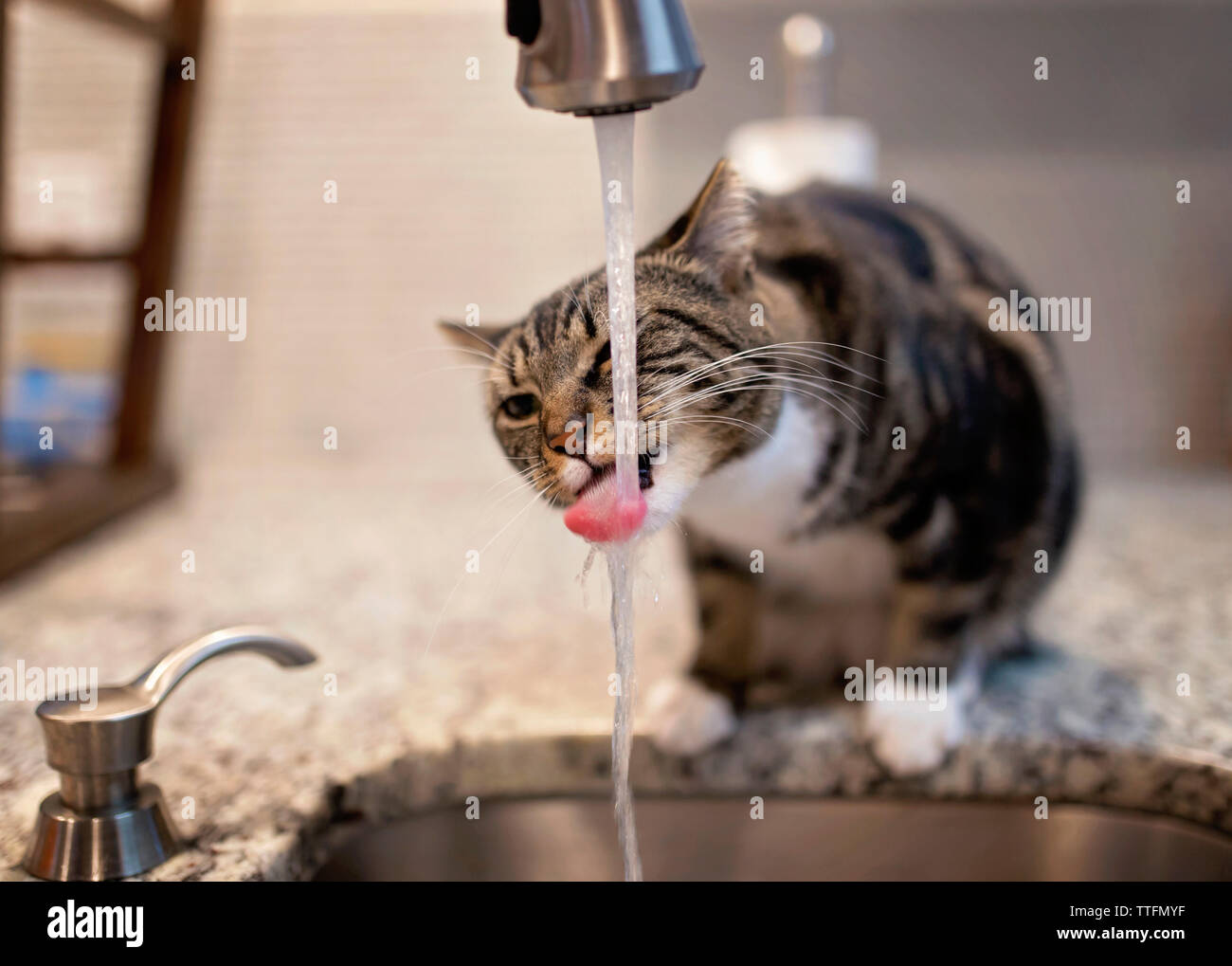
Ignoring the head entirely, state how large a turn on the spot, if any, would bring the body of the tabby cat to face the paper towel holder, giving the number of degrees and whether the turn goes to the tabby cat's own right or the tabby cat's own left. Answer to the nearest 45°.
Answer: approximately 135° to the tabby cat's own right

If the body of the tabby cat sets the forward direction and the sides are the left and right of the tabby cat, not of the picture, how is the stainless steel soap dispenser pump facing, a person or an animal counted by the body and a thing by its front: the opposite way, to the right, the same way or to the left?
the opposite way

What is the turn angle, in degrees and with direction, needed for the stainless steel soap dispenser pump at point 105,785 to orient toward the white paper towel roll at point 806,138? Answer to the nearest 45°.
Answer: approximately 45° to its left

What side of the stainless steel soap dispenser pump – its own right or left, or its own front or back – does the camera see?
right

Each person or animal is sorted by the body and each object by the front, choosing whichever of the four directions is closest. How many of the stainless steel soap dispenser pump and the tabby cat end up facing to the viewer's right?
1
